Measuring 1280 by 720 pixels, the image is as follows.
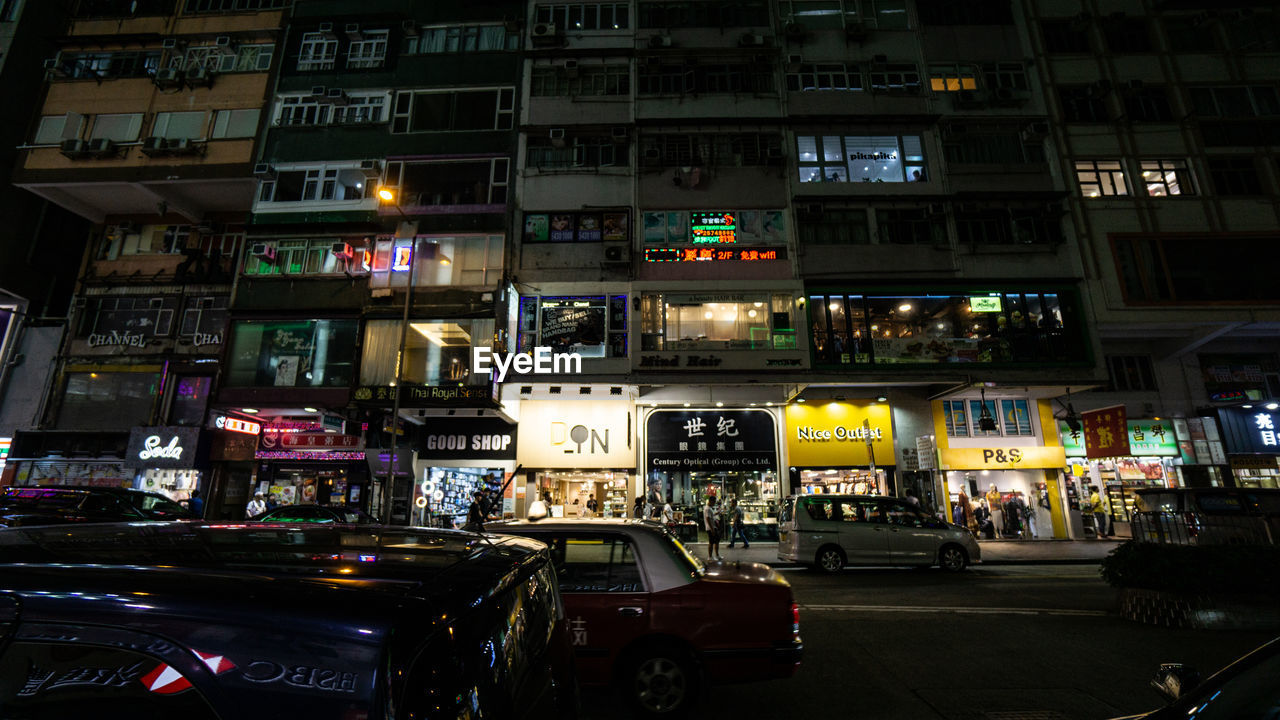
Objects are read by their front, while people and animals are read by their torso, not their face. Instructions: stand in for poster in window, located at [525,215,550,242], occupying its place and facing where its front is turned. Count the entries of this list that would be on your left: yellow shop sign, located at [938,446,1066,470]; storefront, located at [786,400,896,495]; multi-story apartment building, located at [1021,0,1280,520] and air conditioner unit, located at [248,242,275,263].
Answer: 3

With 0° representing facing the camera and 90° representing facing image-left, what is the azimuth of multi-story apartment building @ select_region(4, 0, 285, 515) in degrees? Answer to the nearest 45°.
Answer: approximately 0°

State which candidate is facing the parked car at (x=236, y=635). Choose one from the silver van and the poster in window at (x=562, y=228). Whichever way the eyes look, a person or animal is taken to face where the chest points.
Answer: the poster in window

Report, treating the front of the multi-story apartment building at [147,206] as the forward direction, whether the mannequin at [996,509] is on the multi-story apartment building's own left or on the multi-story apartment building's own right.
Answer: on the multi-story apartment building's own left

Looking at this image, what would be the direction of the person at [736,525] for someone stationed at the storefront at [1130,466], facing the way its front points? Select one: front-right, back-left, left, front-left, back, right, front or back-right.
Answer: front-right

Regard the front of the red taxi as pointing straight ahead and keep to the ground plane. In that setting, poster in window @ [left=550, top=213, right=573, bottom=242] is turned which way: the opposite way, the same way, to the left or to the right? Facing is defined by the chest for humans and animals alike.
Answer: to the left

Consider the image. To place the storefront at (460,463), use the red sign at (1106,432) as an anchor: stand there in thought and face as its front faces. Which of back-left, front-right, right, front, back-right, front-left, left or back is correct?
front-right

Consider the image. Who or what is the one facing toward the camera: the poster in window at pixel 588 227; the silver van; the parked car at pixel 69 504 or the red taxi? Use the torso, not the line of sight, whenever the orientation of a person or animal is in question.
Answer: the poster in window

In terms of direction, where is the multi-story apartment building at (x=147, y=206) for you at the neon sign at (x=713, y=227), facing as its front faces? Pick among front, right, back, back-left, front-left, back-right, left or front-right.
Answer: right

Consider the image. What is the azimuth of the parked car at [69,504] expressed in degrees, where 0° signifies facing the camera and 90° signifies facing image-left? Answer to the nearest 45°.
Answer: approximately 270°

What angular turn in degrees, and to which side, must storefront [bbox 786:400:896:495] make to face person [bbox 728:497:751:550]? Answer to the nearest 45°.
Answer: approximately 45° to its right

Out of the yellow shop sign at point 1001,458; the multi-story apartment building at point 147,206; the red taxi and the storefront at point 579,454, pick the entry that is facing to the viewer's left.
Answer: the red taxi

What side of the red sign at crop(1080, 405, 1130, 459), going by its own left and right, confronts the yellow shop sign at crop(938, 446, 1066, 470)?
right

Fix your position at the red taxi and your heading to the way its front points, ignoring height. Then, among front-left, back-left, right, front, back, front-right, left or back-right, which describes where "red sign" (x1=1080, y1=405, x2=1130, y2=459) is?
back-right

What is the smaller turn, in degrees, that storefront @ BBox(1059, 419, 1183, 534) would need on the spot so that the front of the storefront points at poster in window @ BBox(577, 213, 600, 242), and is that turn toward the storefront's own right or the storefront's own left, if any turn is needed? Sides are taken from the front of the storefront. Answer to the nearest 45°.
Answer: approximately 45° to the storefront's own right
